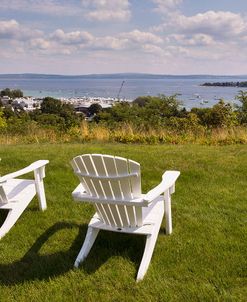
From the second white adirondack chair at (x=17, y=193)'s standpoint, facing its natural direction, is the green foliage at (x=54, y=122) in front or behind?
in front

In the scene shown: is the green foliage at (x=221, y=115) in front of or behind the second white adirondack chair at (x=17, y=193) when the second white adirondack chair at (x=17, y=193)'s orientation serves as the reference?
in front

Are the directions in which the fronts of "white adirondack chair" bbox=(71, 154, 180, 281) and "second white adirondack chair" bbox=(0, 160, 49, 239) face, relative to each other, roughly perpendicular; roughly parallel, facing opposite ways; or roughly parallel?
roughly parallel

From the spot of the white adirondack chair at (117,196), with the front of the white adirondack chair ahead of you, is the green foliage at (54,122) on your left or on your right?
on your left

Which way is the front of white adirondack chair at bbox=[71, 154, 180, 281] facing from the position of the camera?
facing away from the viewer and to the right of the viewer

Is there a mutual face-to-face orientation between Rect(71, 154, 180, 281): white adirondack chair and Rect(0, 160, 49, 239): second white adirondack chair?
no

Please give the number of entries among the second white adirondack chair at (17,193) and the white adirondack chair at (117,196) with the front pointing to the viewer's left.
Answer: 0

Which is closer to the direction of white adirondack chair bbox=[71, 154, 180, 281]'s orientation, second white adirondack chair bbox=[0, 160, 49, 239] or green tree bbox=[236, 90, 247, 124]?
the green tree

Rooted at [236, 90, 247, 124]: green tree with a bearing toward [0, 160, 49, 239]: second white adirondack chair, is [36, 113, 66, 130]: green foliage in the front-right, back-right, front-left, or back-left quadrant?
front-right

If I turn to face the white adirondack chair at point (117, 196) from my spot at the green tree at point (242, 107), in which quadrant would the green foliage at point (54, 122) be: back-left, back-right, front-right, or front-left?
front-right

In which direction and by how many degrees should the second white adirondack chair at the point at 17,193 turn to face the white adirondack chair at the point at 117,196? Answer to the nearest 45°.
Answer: approximately 90° to its right

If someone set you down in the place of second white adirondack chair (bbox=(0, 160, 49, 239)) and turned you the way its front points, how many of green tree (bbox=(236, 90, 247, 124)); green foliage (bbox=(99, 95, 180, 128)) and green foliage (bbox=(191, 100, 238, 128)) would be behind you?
0

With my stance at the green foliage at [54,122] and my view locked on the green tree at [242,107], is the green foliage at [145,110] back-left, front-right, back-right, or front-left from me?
front-left

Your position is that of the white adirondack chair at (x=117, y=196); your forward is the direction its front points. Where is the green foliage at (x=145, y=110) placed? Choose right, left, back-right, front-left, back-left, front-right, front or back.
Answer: front-left

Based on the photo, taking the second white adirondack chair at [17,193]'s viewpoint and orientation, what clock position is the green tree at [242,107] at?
The green tree is roughly at 12 o'clock from the second white adirondack chair.

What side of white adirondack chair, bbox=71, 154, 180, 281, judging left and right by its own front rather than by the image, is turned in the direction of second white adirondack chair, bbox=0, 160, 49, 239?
left
